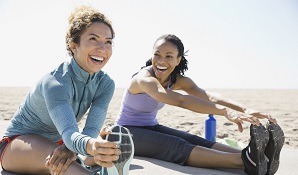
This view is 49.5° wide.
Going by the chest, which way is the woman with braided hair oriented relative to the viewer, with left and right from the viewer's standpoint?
facing the viewer and to the right of the viewer

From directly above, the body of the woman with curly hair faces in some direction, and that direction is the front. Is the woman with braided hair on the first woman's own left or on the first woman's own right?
on the first woman's own left

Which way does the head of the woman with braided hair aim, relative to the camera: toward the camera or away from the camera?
toward the camera

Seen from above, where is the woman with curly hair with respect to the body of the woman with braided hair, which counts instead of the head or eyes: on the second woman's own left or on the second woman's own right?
on the second woman's own right

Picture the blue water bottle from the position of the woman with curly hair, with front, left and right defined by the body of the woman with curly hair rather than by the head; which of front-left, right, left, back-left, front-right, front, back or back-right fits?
left

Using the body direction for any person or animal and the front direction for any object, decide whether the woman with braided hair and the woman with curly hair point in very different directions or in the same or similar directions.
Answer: same or similar directions

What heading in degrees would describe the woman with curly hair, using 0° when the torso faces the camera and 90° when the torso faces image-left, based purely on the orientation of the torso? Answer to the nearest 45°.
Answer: approximately 315°

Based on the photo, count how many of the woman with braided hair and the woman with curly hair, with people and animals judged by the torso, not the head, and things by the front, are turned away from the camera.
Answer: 0
